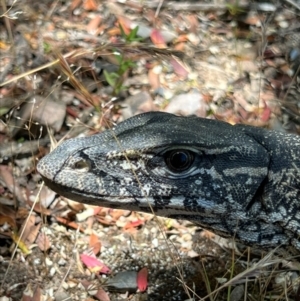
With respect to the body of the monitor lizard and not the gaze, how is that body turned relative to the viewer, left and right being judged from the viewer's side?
facing to the left of the viewer
